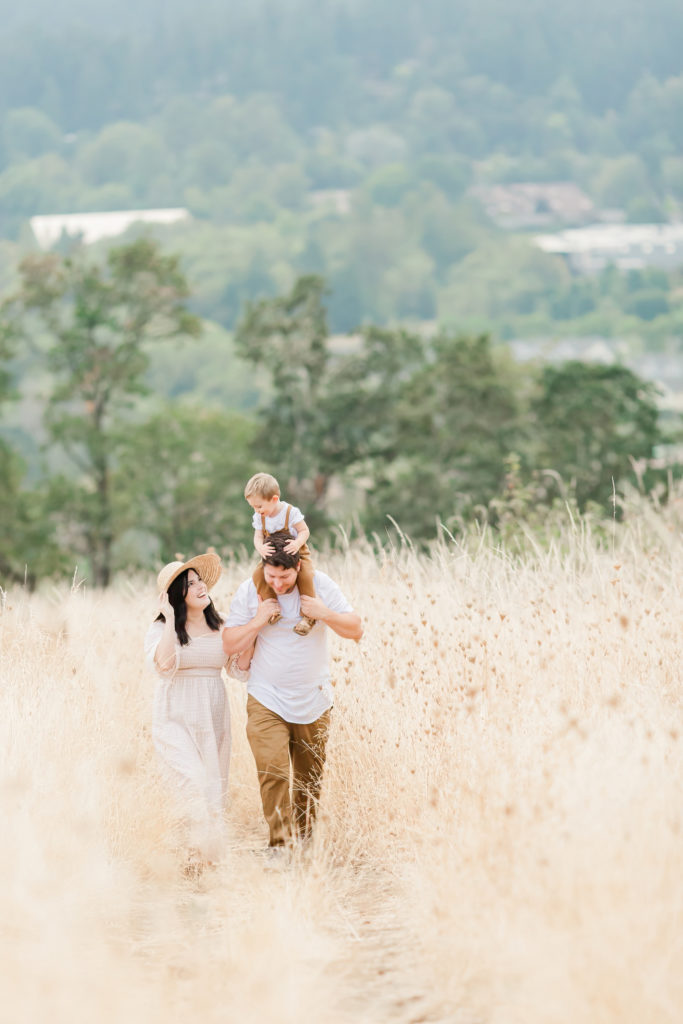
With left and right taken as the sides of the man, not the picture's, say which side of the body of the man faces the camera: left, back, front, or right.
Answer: front

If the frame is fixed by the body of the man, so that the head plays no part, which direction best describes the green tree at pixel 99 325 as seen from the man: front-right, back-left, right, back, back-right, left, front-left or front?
back

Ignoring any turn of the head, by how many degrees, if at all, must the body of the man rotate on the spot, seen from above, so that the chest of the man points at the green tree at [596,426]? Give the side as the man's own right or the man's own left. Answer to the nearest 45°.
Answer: approximately 180°

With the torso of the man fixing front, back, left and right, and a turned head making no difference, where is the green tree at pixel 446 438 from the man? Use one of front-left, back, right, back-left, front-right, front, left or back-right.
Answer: back

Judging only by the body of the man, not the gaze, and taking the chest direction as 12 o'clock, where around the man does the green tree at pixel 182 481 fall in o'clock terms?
The green tree is roughly at 6 o'clock from the man.

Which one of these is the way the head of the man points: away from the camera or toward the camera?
toward the camera

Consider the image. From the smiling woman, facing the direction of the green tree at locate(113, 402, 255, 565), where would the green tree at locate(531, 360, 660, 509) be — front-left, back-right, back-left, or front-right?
front-right

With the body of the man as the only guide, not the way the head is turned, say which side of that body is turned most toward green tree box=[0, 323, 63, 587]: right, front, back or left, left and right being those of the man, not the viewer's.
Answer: back
